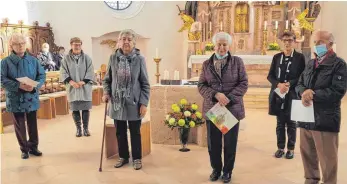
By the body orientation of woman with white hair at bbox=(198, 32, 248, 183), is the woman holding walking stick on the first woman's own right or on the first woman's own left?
on the first woman's own right

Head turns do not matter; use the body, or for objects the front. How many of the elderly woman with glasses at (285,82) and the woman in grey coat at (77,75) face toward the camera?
2

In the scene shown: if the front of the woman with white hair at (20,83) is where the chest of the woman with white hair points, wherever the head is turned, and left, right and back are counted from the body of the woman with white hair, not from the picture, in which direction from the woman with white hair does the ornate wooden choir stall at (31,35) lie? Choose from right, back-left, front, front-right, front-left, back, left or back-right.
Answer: back-left

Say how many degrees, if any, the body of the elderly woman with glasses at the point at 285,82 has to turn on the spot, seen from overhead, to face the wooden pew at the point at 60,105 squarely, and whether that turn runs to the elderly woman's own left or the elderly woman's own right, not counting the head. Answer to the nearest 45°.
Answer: approximately 135° to the elderly woman's own right

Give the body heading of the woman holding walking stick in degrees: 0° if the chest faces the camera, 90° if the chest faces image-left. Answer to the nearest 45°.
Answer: approximately 0°

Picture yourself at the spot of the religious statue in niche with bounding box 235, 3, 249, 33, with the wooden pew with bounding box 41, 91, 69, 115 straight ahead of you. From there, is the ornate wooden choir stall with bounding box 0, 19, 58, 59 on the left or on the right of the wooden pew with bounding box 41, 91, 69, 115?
right

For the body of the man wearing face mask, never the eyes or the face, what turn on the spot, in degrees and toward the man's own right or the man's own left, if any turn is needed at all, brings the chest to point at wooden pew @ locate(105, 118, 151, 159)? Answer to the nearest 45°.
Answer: approximately 45° to the man's own right

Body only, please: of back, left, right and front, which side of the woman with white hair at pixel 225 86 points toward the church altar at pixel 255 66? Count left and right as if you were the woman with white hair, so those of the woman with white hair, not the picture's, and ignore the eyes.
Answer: back
